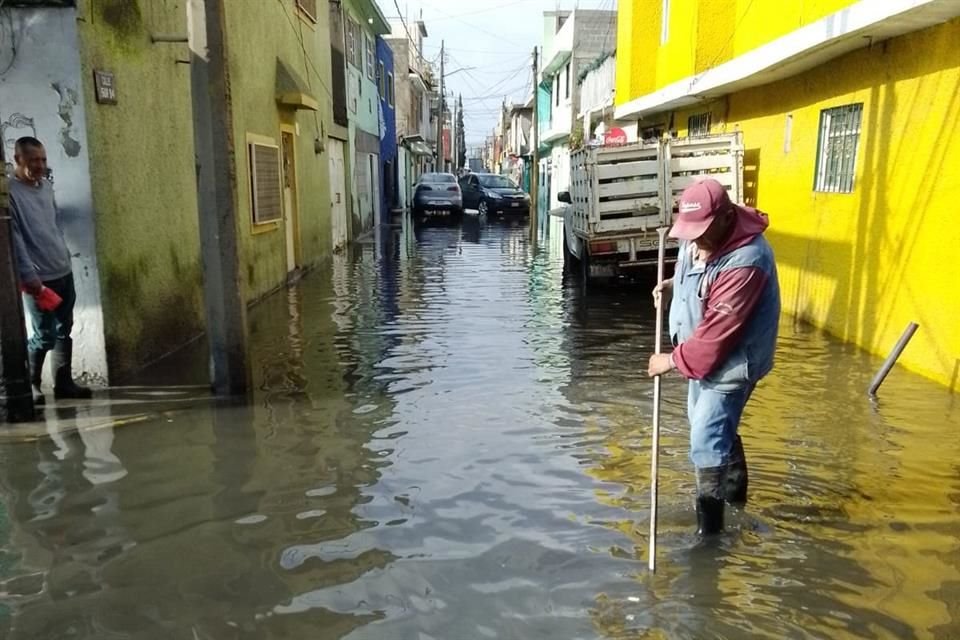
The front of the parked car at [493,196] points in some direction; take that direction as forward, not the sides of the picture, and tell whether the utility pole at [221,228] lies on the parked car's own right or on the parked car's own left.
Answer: on the parked car's own right

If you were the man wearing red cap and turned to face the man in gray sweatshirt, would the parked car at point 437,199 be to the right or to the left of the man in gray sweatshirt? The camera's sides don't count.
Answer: right

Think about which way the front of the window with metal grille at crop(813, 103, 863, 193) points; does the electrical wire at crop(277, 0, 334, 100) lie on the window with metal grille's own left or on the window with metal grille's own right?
on the window with metal grille's own right

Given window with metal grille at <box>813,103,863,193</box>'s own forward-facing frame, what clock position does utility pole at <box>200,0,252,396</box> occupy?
The utility pole is roughly at 12 o'clock from the window with metal grille.

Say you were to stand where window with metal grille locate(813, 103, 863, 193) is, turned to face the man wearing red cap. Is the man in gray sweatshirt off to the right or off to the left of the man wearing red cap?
right

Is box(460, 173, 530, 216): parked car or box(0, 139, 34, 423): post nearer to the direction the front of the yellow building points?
the post

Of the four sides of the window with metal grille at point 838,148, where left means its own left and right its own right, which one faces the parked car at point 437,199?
right

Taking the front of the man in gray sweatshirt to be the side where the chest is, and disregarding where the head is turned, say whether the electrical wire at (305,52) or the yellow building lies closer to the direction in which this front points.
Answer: the yellow building

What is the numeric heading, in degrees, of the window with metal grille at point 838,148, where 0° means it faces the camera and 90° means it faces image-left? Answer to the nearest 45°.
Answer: approximately 45°

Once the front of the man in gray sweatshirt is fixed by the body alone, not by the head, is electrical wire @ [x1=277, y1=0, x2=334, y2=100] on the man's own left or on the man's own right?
on the man's own left
